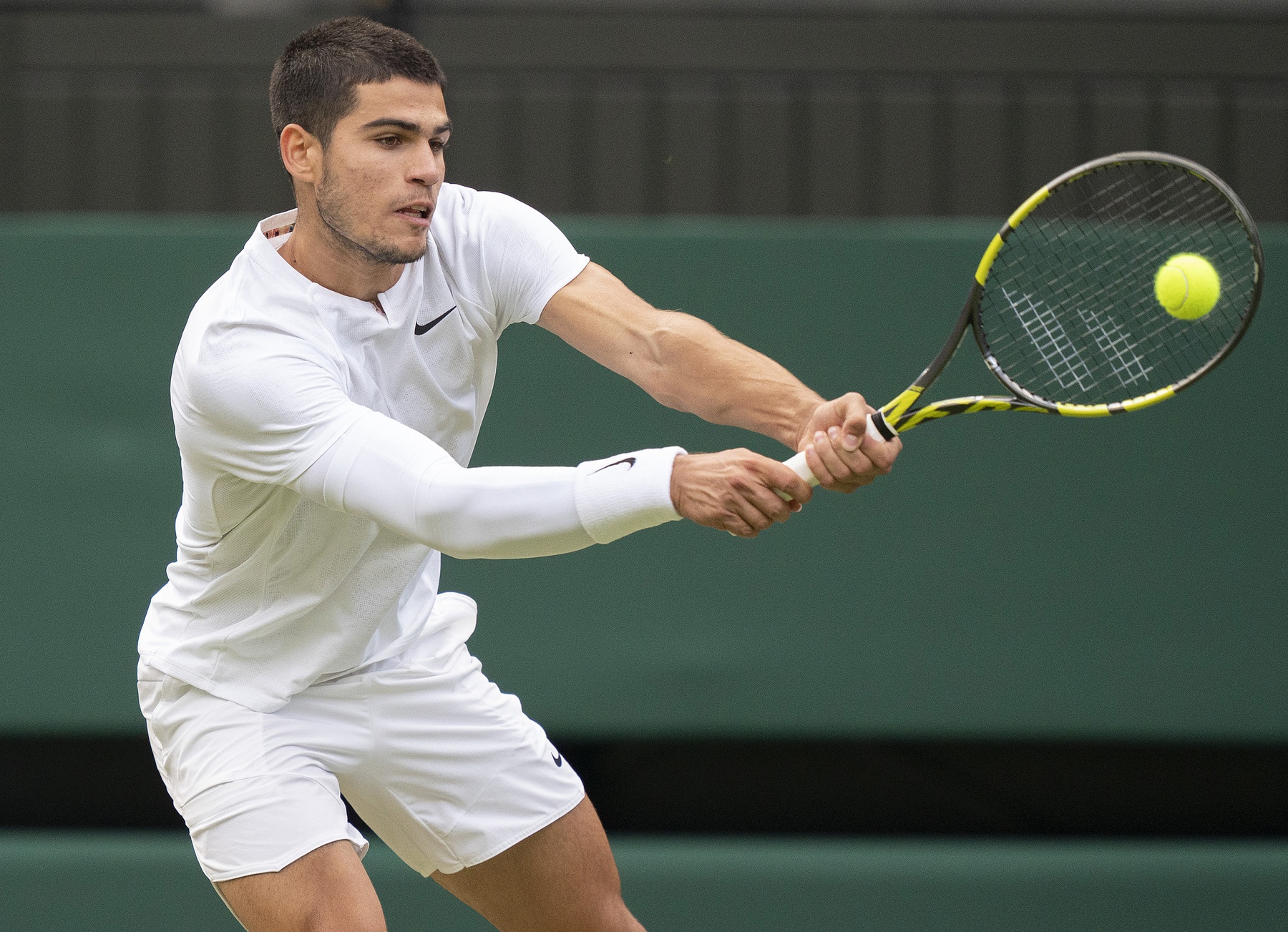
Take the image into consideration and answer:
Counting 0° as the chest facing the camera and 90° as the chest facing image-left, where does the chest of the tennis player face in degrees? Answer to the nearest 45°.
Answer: approximately 315°

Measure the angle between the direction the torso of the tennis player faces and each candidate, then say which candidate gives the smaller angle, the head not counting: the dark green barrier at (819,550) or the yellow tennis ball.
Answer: the yellow tennis ball

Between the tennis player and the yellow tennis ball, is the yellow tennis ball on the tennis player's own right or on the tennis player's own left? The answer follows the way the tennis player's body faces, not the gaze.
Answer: on the tennis player's own left
